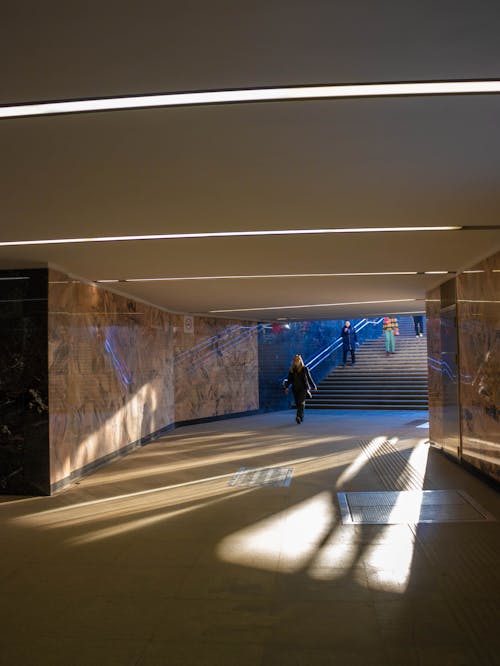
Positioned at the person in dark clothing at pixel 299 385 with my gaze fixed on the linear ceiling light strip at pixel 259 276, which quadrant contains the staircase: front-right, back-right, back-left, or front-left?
back-left

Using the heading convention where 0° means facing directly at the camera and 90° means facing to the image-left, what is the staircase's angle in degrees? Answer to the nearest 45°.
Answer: approximately 0°

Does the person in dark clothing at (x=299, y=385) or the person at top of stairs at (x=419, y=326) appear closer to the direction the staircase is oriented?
the person in dark clothing

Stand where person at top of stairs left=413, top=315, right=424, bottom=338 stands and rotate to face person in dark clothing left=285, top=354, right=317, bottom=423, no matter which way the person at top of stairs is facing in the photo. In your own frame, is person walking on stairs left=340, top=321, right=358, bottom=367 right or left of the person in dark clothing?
right

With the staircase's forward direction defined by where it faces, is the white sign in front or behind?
in front

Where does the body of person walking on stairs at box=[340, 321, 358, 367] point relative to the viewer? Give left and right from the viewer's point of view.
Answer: facing the viewer

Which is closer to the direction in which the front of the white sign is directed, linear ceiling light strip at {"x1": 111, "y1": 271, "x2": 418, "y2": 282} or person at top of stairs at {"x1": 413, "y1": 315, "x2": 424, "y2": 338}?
the linear ceiling light strip

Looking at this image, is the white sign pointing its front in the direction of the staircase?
no

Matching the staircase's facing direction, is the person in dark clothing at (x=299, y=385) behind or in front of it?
in front

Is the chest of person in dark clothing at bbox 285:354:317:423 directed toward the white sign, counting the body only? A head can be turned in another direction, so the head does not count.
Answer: no
